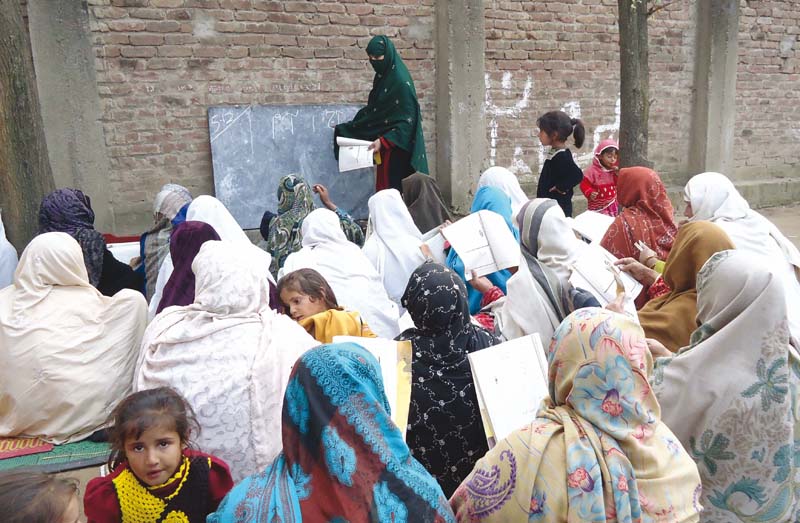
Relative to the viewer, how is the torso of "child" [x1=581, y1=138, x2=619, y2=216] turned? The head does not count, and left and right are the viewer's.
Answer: facing the viewer and to the right of the viewer

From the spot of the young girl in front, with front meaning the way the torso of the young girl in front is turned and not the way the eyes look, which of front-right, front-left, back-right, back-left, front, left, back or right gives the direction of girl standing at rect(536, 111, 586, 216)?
back-left

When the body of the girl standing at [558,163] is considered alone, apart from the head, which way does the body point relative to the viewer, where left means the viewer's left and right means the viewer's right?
facing to the left of the viewer

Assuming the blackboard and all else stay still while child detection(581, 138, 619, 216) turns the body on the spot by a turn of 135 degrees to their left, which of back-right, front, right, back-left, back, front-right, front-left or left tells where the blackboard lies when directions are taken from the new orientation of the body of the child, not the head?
left

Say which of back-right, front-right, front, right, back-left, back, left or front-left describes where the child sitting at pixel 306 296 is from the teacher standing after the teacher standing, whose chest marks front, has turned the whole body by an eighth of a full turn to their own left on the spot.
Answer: front

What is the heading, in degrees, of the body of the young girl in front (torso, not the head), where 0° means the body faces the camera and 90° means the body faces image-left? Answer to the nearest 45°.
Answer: approximately 0°
